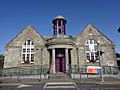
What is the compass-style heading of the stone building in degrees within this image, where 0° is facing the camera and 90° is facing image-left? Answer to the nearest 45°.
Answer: approximately 0°
